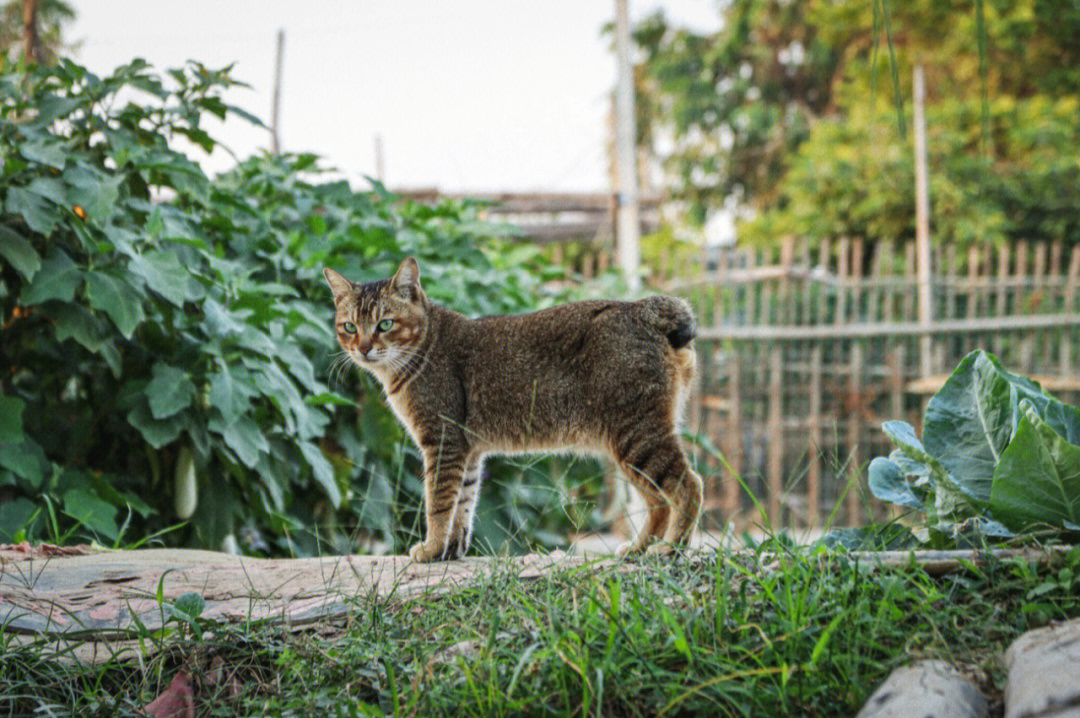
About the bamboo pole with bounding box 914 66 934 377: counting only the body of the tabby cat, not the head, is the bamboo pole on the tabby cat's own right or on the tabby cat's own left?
on the tabby cat's own right

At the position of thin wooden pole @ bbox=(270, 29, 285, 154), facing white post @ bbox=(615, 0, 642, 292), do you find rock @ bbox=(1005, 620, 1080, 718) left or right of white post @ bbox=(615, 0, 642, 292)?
right

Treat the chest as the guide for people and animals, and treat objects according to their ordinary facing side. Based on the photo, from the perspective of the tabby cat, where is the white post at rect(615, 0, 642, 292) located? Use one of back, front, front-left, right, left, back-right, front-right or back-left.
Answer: right

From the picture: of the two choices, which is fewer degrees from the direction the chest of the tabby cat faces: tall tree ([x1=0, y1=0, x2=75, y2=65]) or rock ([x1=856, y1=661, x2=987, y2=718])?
the tall tree

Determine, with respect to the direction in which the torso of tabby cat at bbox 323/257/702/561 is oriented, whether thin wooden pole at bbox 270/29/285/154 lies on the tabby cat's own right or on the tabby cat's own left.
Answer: on the tabby cat's own right

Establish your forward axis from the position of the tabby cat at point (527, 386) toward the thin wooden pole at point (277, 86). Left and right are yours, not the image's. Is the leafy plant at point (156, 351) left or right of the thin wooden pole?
left

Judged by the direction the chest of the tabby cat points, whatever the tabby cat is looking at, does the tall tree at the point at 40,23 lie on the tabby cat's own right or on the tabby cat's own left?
on the tabby cat's own right

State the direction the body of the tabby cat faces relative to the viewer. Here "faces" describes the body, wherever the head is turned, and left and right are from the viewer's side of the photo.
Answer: facing to the left of the viewer

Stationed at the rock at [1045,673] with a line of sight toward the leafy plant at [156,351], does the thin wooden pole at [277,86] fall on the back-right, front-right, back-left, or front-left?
front-right

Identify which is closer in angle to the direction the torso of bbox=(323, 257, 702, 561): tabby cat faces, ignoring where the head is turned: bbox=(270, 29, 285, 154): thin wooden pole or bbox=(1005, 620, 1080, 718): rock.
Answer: the thin wooden pole
